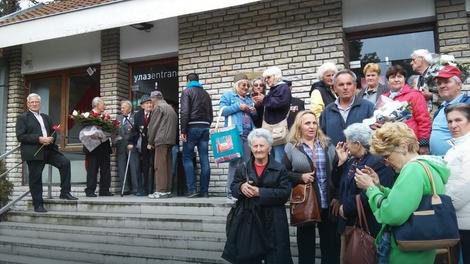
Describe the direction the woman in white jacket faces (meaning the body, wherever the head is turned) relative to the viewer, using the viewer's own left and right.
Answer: facing the viewer and to the left of the viewer

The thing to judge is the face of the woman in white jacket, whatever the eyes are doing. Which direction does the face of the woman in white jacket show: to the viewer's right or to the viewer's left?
to the viewer's left

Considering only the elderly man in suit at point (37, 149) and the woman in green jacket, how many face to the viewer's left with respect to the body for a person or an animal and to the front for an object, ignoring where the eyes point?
1

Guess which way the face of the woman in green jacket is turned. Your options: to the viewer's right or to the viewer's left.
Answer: to the viewer's left

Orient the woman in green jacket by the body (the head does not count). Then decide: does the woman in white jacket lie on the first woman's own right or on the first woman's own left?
on the first woman's own right

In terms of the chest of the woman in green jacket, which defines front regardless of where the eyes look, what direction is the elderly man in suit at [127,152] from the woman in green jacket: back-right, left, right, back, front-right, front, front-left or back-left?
front-right

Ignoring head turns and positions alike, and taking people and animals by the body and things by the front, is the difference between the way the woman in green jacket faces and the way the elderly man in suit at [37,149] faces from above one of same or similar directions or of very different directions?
very different directions

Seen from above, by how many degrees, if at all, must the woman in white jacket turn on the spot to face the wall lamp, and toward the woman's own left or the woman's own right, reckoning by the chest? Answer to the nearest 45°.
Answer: approximately 90° to the woman's own right

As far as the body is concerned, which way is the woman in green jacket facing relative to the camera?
to the viewer's left

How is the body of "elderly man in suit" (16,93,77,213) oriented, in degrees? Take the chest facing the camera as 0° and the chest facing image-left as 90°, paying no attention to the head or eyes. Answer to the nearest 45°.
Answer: approximately 315°

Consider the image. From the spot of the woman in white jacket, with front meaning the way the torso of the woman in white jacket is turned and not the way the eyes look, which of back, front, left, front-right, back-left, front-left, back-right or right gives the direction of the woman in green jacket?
front

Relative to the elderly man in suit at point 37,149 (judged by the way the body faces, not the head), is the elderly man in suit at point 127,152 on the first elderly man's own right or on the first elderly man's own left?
on the first elderly man's own left
